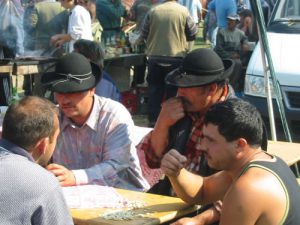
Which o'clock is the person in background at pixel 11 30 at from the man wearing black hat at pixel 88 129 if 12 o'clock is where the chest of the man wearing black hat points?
The person in background is roughly at 4 o'clock from the man wearing black hat.

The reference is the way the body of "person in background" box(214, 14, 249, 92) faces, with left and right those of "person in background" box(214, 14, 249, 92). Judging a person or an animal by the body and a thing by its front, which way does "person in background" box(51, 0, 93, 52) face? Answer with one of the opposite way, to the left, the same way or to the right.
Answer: to the right

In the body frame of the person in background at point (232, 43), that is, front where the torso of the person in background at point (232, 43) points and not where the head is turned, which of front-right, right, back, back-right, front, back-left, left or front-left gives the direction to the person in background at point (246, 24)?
back

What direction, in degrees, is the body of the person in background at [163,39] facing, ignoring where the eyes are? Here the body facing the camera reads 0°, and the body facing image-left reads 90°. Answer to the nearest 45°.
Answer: approximately 180°

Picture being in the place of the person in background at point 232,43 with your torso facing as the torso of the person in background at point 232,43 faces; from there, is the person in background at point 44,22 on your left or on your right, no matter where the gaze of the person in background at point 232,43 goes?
on your right

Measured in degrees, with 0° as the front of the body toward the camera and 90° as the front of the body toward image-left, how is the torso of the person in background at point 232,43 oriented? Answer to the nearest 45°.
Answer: approximately 0°

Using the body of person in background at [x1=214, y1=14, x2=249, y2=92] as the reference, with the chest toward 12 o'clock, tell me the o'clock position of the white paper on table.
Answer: The white paper on table is roughly at 12 o'clock from the person in background.

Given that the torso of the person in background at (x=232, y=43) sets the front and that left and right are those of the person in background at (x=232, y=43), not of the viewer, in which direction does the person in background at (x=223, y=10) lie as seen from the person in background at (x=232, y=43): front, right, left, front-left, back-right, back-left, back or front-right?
back

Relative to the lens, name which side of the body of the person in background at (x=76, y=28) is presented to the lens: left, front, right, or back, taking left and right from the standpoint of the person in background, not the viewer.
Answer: left
